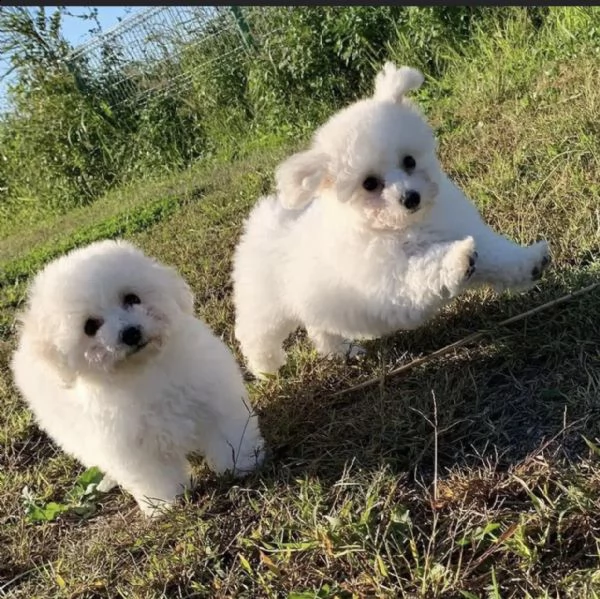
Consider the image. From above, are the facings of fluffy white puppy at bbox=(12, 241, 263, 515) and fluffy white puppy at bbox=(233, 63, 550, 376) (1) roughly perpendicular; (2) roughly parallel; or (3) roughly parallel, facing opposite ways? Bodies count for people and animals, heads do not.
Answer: roughly parallel

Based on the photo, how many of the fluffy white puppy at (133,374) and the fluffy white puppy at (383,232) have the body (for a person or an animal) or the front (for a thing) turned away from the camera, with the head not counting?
0

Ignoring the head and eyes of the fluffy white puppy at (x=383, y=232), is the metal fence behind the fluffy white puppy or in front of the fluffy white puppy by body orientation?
behind
